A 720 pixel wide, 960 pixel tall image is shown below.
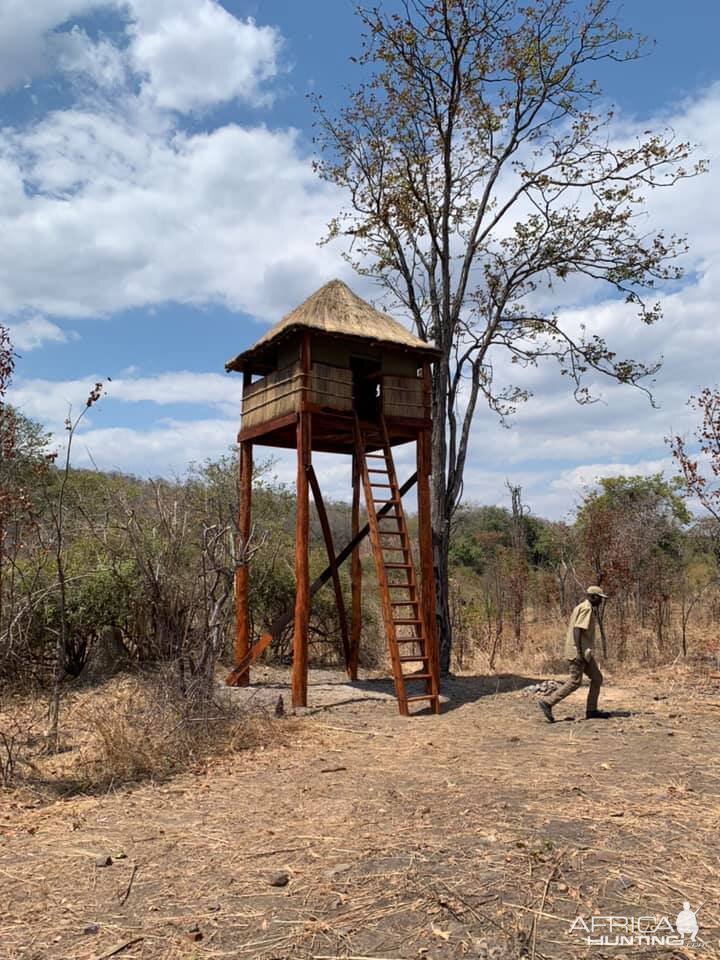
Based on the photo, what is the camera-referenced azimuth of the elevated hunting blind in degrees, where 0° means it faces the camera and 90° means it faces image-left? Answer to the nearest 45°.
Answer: approximately 315°

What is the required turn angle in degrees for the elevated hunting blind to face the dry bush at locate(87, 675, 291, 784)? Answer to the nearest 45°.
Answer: approximately 90° to its right

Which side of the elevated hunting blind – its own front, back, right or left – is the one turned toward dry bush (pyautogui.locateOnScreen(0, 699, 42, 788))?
right
